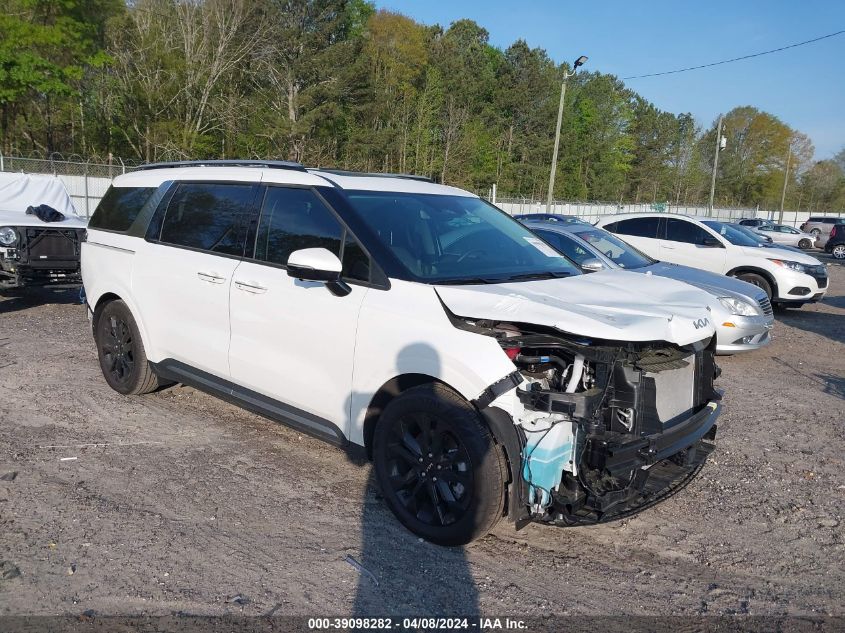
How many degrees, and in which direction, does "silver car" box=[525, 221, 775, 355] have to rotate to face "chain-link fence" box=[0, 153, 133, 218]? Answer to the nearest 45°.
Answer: approximately 180°

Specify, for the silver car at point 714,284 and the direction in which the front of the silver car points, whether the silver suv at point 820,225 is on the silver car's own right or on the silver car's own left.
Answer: on the silver car's own left

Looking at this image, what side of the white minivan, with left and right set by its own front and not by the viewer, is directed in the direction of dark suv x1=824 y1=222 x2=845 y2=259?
left

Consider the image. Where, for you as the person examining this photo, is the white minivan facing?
facing the viewer and to the right of the viewer

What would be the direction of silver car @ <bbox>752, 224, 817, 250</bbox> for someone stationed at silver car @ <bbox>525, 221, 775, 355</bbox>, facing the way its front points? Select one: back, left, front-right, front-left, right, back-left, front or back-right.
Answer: back-left

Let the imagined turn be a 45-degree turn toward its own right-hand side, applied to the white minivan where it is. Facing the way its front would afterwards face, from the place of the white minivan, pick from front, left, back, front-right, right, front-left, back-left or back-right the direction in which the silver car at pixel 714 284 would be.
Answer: back-left

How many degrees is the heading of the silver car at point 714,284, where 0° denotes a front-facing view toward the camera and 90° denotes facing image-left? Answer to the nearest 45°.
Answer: approximately 315°

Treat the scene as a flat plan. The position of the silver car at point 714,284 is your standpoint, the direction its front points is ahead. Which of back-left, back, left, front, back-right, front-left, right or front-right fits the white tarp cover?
back-right

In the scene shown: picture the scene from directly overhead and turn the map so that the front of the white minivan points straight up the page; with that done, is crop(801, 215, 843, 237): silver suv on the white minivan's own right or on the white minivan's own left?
on the white minivan's own left
